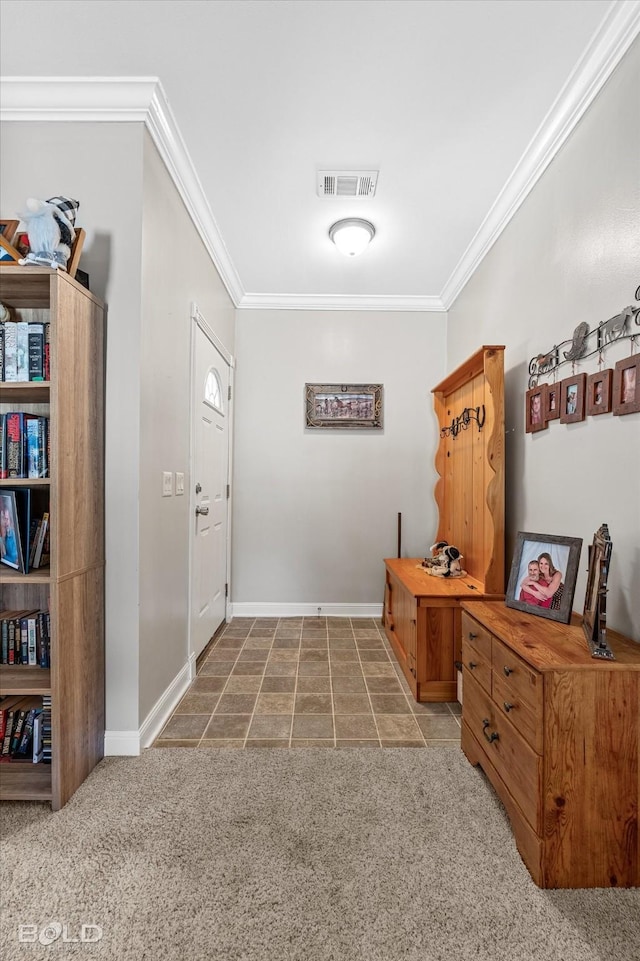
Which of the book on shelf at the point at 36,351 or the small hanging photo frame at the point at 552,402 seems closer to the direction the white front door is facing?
the small hanging photo frame

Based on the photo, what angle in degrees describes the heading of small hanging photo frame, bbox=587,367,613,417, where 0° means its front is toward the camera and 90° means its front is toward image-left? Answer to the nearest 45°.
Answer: approximately 45°

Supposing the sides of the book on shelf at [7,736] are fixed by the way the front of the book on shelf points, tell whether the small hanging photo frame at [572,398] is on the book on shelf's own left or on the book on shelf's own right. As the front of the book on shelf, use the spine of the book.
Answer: on the book on shelf's own left

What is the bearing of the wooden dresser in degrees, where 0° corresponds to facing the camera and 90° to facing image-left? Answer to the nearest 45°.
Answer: approximately 90°

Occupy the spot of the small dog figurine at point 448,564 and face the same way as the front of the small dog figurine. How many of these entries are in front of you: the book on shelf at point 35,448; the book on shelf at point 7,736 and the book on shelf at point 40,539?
3

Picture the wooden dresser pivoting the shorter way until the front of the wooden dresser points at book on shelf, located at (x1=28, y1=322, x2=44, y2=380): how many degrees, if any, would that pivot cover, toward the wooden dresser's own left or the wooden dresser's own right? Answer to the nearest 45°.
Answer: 0° — it already faces it

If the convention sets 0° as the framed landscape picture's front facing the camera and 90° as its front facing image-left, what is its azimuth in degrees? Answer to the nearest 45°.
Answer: approximately 0°
